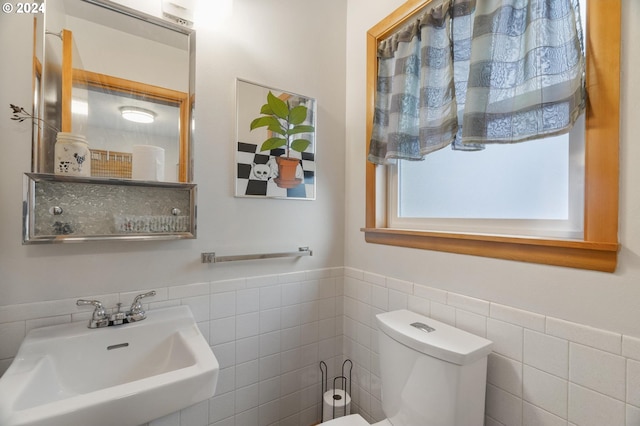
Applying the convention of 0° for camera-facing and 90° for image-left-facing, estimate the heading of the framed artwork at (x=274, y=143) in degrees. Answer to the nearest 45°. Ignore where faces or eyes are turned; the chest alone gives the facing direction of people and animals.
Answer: approximately 315°

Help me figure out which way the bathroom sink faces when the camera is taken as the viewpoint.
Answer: facing the viewer

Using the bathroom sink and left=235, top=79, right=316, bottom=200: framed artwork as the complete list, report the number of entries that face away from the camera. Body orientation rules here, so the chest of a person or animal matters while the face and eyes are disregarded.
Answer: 0

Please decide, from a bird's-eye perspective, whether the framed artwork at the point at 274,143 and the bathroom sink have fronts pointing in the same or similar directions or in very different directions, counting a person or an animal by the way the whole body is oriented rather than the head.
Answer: same or similar directions

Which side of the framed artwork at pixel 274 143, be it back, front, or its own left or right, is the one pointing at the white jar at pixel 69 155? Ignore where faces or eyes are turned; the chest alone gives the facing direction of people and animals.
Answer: right

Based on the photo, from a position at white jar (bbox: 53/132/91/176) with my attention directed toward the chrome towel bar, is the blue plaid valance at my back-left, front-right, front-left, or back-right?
front-right

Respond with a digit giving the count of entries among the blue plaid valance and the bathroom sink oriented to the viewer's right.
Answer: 0

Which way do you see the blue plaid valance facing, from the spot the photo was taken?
facing the viewer and to the left of the viewer

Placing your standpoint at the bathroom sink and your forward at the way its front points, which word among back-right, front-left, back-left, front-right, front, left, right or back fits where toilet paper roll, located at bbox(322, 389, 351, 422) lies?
left
